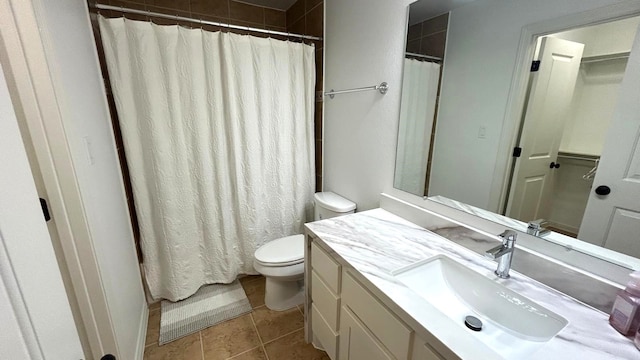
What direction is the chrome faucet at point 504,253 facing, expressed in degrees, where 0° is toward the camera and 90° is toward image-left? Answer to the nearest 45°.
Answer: approximately 45°

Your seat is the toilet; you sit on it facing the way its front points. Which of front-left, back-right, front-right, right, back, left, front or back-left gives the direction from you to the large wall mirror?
left

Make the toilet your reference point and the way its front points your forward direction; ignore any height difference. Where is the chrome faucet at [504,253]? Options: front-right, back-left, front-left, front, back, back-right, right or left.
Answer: left

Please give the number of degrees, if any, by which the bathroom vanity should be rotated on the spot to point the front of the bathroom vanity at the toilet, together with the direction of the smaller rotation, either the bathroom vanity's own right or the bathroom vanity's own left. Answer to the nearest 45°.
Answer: approximately 45° to the bathroom vanity's own right

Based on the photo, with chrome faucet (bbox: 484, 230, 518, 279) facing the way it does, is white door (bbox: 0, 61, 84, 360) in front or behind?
in front

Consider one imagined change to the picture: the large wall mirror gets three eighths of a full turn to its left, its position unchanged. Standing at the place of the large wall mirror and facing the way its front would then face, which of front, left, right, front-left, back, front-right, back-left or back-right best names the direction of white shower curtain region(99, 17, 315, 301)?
back

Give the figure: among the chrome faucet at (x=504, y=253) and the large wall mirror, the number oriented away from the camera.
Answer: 0

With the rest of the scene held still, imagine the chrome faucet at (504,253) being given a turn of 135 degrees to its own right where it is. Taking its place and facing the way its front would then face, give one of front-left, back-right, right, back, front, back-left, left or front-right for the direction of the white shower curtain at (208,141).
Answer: left

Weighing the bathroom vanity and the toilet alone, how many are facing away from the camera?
0

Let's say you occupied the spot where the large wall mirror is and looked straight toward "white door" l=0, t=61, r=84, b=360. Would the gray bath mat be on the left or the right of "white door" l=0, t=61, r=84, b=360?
right

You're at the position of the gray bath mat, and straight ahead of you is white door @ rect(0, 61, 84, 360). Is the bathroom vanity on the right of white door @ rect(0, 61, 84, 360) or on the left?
left
